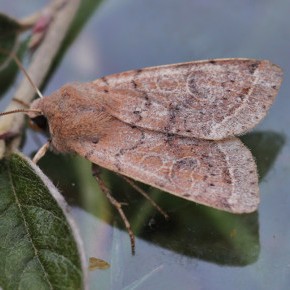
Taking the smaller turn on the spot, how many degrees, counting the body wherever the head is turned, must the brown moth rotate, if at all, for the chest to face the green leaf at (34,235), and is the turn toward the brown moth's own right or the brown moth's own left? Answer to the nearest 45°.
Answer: approximately 45° to the brown moth's own left

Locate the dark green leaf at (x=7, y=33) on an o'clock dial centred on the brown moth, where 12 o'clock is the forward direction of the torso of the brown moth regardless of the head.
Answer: The dark green leaf is roughly at 2 o'clock from the brown moth.

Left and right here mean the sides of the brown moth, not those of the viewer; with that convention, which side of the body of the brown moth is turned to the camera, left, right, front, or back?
left
